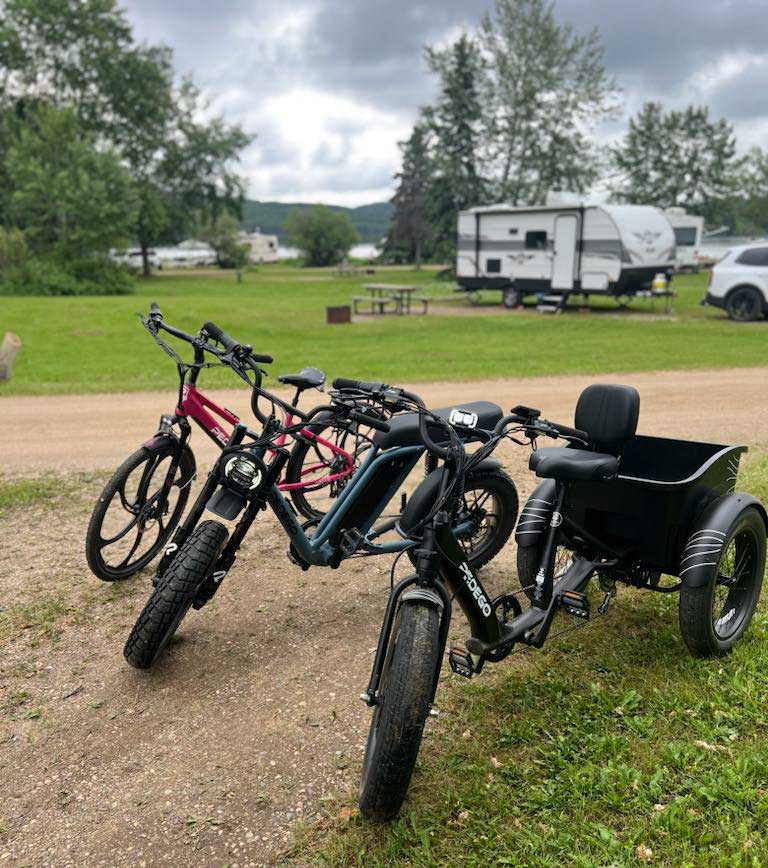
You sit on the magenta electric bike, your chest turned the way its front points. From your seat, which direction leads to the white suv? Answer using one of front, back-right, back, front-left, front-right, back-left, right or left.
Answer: back

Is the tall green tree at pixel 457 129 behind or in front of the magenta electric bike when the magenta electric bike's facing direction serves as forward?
behind

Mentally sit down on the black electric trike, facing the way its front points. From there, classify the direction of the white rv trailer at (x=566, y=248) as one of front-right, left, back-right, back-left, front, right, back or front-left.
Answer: back-right

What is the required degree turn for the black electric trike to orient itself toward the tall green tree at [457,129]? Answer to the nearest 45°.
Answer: approximately 135° to its right

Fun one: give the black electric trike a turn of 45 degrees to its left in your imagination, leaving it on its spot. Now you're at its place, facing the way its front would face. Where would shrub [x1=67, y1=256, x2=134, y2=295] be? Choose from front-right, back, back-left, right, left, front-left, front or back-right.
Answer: back-right

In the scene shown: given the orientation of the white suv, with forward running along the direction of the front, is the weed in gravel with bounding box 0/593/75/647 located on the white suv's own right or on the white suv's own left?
on the white suv's own right

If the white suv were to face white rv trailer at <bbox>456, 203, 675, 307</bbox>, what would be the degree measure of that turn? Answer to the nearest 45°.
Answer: approximately 135° to its left

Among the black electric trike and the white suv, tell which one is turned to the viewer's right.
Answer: the white suv

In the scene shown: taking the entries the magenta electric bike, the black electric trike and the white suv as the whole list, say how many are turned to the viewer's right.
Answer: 1

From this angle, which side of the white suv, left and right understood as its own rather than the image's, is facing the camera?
right
